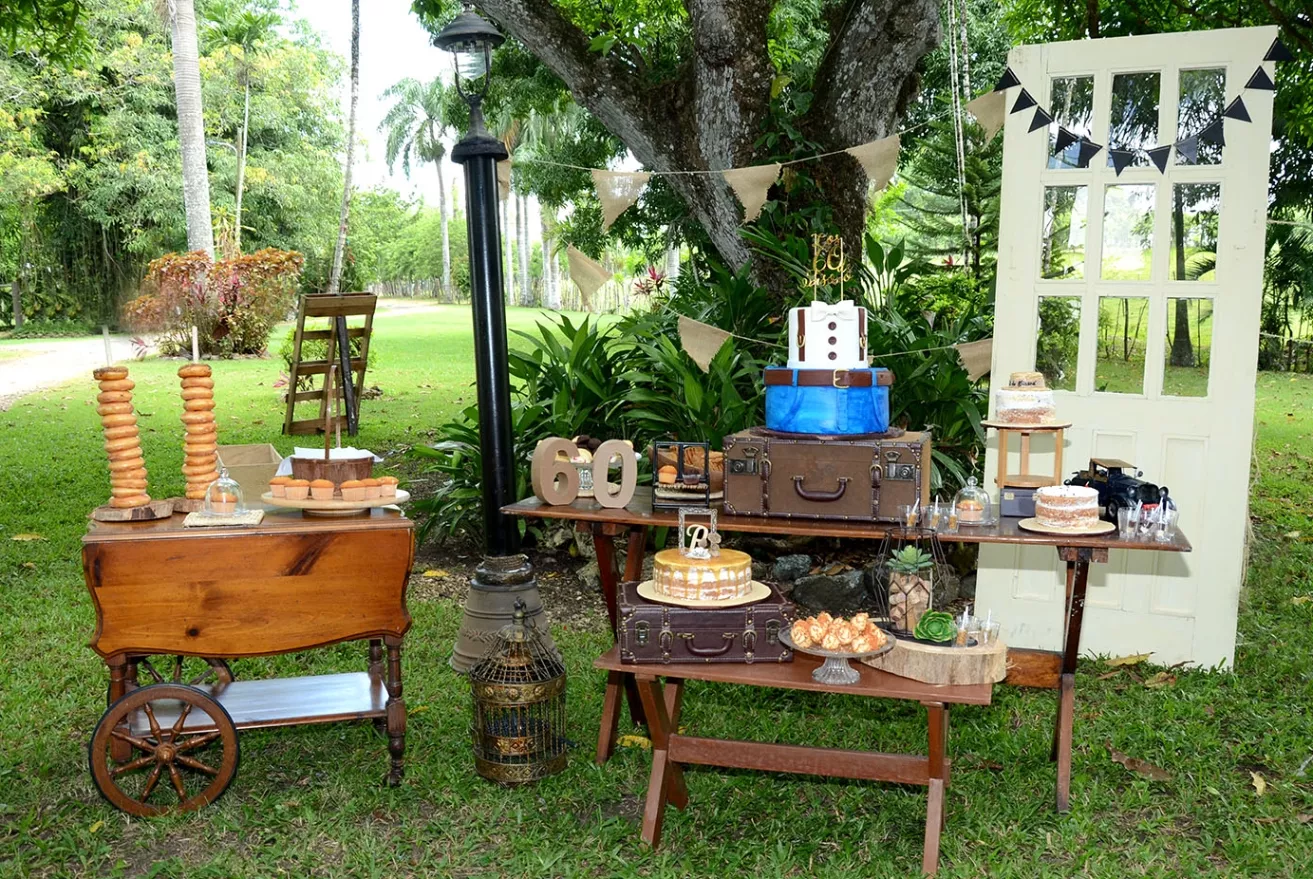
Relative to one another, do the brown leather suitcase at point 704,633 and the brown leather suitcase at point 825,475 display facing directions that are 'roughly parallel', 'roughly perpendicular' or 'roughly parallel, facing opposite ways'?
roughly parallel

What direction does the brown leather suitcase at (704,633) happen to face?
toward the camera

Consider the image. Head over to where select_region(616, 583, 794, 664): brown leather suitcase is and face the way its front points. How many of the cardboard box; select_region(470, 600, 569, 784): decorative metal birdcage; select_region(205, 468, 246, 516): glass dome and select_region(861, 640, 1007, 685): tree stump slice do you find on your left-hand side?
1

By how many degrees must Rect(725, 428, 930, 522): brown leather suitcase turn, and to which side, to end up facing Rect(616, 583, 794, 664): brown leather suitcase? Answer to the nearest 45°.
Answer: approximately 45° to its right

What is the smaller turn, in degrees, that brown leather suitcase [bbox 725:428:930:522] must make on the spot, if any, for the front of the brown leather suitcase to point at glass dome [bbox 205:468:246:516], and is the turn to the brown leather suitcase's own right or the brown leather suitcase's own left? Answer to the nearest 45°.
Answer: approximately 90° to the brown leather suitcase's own right

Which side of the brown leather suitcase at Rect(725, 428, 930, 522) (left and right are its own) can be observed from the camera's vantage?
front

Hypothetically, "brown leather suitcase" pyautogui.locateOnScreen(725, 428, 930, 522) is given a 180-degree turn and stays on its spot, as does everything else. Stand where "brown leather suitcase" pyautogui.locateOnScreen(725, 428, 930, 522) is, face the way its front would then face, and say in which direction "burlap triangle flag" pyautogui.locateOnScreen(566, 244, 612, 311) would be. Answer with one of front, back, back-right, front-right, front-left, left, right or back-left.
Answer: front-left

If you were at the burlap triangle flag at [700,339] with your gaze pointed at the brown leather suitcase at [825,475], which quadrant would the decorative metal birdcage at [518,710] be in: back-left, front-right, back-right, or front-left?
front-right

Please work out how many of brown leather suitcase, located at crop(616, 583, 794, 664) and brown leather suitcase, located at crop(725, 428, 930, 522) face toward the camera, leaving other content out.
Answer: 2

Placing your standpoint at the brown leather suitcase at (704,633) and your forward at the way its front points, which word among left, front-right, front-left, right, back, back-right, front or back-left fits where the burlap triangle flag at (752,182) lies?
back

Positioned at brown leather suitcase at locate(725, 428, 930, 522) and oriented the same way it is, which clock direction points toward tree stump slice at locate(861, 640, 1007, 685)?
The tree stump slice is roughly at 11 o'clock from the brown leather suitcase.
